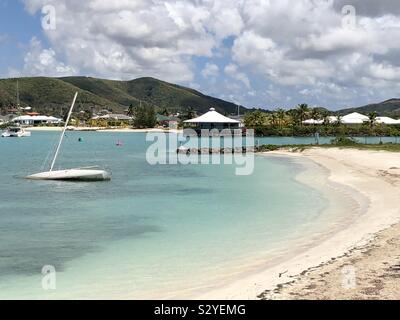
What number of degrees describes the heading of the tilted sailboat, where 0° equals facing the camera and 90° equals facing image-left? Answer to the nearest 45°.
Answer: approximately 90°
